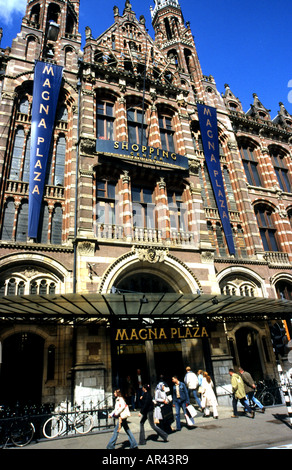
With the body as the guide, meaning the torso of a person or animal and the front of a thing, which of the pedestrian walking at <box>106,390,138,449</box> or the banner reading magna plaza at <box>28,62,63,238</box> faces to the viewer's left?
the pedestrian walking

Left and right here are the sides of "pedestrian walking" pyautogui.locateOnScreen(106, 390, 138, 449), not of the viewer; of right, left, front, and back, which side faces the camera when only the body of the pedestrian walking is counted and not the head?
left

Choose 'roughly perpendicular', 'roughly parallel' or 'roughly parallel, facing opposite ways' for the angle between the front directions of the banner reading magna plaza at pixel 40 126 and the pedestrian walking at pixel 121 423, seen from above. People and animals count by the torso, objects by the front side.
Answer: roughly perpendicular

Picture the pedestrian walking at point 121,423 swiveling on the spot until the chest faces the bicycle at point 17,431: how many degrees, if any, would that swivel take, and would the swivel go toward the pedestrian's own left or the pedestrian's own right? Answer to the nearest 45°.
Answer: approximately 45° to the pedestrian's own right

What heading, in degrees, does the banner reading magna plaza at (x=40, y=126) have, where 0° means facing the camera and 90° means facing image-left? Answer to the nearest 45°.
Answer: approximately 0°

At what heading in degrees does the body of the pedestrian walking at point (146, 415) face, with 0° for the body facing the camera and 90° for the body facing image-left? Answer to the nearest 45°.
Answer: approximately 90°

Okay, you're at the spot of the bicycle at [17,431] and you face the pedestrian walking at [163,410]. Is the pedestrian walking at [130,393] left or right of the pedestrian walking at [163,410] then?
left
